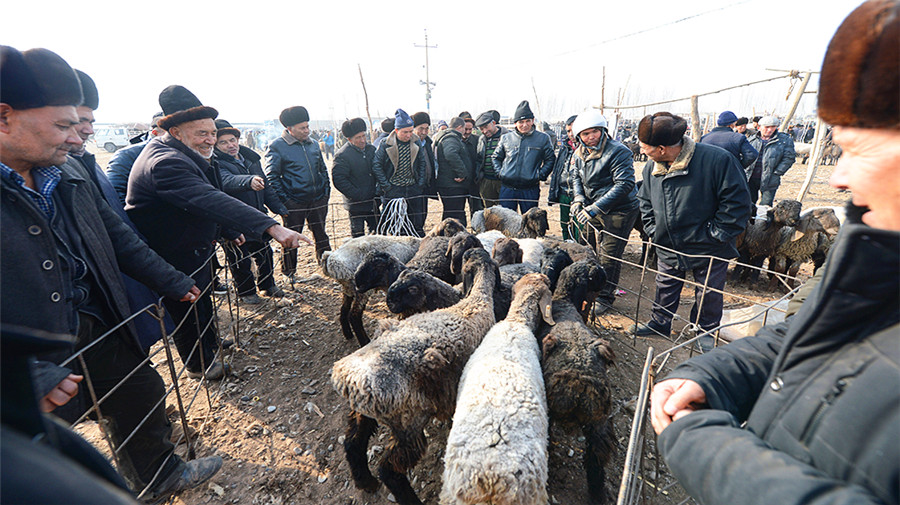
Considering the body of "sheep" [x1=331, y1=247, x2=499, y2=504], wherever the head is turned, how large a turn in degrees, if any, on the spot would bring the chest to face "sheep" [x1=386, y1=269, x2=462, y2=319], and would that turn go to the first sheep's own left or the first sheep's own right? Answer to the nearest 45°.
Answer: approximately 45° to the first sheep's own left

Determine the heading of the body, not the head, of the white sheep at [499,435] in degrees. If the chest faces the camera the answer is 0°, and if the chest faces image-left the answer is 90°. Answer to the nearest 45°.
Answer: approximately 180°

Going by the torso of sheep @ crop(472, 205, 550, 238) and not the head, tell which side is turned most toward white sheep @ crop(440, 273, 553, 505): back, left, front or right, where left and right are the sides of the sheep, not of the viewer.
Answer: right

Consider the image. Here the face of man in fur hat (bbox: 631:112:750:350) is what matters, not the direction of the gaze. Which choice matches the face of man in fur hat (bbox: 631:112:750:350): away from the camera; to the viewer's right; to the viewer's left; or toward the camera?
to the viewer's left

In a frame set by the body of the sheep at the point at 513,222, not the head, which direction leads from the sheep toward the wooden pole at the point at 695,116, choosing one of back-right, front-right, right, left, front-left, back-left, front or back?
front-left

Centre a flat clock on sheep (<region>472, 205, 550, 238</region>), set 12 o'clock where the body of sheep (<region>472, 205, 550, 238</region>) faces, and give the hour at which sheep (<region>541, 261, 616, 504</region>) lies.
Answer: sheep (<region>541, 261, 616, 504</region>) is roughly at 3 o'clock from sheep (<region>472, 205, 550, 238</region>).

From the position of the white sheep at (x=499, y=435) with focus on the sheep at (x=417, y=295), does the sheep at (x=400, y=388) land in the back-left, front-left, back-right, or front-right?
front-left

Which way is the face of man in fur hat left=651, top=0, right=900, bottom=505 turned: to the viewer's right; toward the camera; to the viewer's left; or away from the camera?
to the viewer's left

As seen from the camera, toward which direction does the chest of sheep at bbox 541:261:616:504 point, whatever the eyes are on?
away from the camera

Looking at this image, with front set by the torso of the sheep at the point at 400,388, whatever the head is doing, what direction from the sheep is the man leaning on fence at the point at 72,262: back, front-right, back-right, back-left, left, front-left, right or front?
back-left

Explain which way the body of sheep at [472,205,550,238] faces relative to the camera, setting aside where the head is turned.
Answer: to the viewer's right

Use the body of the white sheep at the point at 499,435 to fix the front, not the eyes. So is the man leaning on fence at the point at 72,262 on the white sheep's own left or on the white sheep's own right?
on the white sheep's own left

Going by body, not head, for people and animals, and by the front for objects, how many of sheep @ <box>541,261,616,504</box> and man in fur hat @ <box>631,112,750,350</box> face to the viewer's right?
0

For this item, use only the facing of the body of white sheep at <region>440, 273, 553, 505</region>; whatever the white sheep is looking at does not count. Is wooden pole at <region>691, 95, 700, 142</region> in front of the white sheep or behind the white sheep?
in front

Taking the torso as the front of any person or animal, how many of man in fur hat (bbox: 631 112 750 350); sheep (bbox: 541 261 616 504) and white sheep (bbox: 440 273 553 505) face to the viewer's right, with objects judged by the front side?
0

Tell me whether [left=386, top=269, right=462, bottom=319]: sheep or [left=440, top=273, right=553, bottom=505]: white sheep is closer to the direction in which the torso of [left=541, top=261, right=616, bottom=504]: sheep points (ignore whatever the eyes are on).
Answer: the sheep

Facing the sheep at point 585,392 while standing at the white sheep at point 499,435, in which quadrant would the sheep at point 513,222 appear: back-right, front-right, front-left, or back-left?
front-left

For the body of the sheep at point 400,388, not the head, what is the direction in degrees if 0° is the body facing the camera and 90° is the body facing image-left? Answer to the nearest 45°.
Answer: approximately 225°
